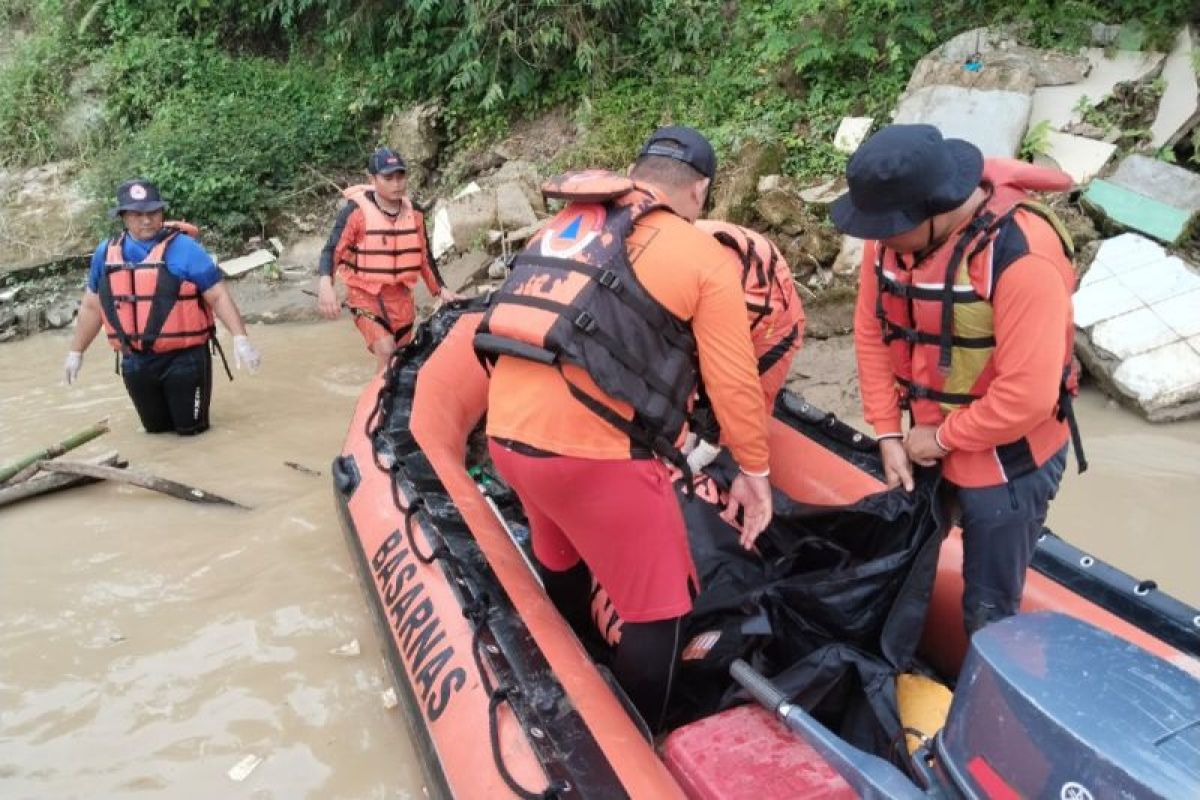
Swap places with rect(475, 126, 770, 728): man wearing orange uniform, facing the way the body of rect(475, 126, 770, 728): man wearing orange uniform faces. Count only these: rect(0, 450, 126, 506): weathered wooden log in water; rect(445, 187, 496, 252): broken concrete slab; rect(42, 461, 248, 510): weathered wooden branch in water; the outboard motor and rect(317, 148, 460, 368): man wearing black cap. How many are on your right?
1

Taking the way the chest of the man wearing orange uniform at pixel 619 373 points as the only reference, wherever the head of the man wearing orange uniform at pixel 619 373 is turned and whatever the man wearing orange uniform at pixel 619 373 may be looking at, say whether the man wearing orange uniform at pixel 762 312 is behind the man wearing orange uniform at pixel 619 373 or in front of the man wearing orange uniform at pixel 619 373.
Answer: in front

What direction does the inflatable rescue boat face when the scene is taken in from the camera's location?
facing away from the viewer and to the left of the viewer

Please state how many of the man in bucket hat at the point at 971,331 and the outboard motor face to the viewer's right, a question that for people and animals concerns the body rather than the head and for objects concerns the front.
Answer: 0

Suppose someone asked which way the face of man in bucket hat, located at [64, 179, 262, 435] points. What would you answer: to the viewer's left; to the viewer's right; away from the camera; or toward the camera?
toward the camera

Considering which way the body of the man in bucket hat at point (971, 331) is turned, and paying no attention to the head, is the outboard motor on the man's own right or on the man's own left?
on the man's own left

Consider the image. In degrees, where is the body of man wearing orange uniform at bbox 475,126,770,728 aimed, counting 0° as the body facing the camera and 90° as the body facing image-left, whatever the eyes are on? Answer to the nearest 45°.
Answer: approximately 225°

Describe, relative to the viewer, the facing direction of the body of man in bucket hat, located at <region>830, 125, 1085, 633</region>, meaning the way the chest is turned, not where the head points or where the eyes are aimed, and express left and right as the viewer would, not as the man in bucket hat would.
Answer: facing the viewer and to the left of the viewer

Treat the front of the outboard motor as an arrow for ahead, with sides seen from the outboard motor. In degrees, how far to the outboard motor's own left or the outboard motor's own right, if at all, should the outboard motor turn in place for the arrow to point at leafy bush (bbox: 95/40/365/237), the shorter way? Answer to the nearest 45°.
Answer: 0° — it already faces it

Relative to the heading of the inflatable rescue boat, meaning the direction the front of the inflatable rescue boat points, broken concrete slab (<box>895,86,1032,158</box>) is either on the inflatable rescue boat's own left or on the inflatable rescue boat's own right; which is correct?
on the inflatable rescue boat's own right

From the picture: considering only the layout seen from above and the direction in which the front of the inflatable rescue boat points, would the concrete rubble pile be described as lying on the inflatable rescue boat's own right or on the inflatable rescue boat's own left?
on the inflatable rescue boat's own right

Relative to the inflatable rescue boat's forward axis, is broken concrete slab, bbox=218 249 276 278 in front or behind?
in front

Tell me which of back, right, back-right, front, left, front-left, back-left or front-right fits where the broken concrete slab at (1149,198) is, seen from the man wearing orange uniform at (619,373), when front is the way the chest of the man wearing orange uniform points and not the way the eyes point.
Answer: front

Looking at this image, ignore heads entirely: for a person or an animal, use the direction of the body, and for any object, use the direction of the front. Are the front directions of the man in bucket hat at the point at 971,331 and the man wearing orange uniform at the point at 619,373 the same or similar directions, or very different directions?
very different directions

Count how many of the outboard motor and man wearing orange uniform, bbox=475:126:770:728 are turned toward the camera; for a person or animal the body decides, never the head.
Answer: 0

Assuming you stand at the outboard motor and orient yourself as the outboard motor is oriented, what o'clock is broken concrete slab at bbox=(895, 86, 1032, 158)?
The broken concrete slab is roughly at 1 o'clock from the outboard motor.

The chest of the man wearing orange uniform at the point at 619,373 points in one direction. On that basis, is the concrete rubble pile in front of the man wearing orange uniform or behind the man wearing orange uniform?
in front
